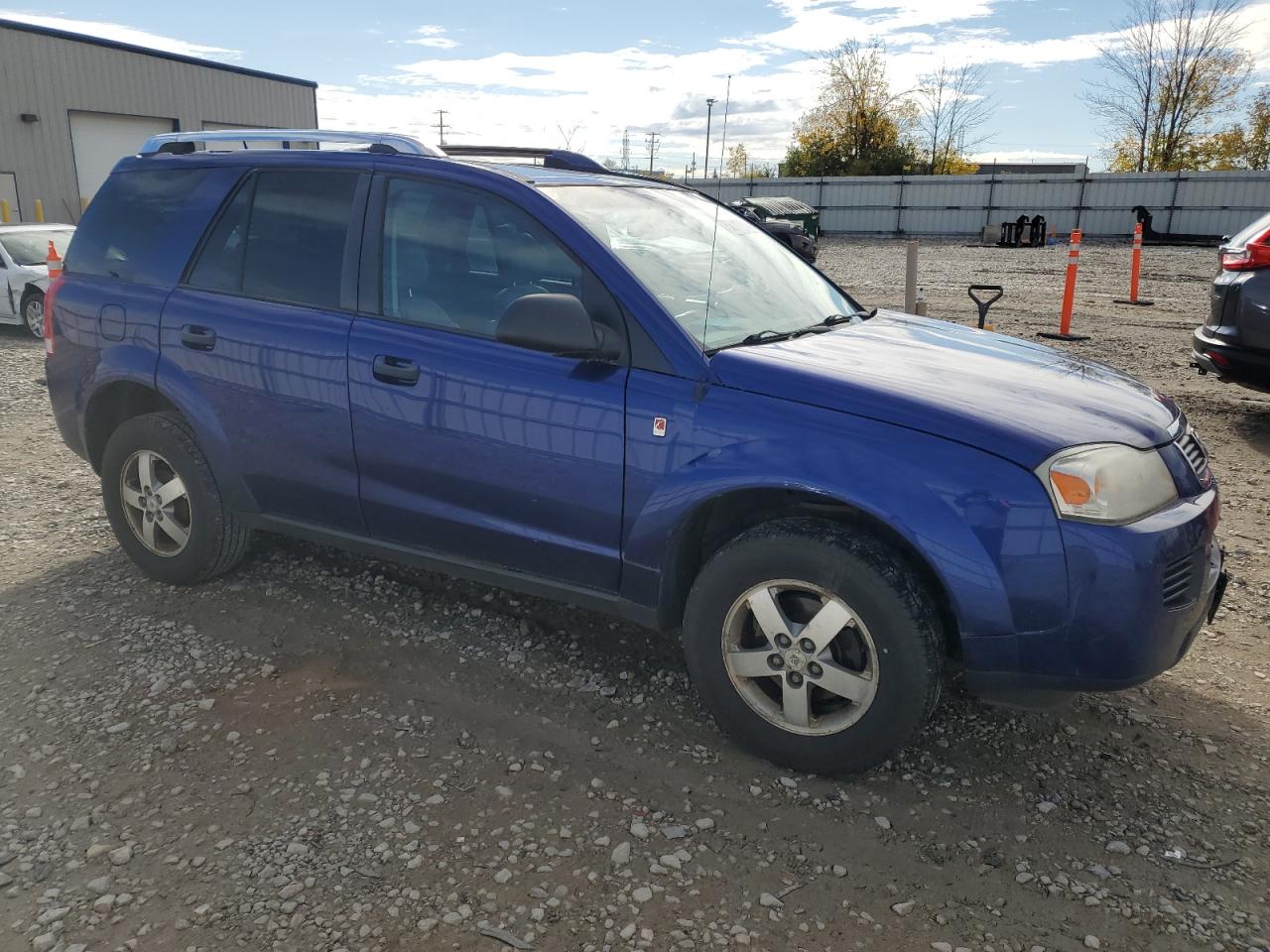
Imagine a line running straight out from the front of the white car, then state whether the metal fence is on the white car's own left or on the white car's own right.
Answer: on the white car's own left

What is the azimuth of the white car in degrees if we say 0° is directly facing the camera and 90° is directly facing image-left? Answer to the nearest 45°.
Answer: approximately 315°

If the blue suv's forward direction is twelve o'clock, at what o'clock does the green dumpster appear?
The green dumpster is roughly at 8 o'clock from the blue suv.

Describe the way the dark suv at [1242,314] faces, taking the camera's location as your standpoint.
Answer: facing away from the viewer and to the right of the viewer

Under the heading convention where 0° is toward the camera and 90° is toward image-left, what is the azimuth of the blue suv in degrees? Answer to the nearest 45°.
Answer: approximately 315°

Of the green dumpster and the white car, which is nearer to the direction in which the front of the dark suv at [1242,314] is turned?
the green dumpster

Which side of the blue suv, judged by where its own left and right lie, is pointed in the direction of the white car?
back
